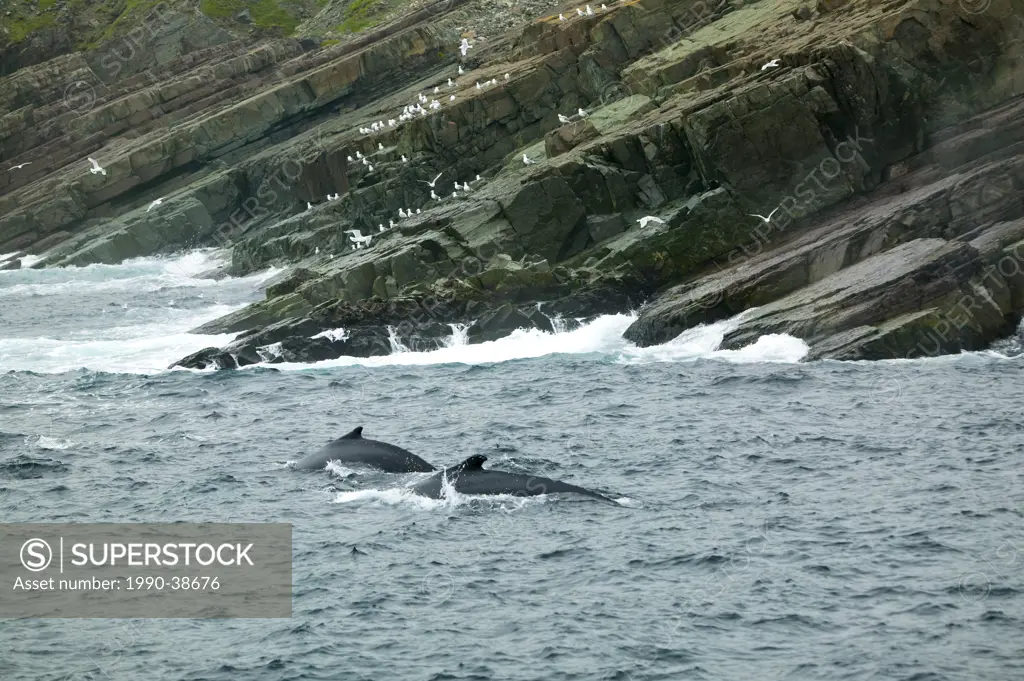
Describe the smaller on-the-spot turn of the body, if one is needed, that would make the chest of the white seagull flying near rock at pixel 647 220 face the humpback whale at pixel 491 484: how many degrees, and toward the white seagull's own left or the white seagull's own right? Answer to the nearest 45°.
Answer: approximately 90° to the white seagull's own left

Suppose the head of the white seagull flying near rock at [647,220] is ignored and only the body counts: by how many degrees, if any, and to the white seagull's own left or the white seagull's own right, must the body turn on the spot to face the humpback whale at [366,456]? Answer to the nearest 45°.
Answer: approximately 90° to the white seagull's own left

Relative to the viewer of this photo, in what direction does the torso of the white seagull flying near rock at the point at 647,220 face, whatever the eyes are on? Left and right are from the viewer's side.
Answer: facing to the left of the viewer

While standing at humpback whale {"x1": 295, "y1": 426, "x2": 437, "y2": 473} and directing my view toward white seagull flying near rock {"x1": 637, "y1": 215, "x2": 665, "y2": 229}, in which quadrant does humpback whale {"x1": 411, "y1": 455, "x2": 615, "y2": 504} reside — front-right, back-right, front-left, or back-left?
back-right
